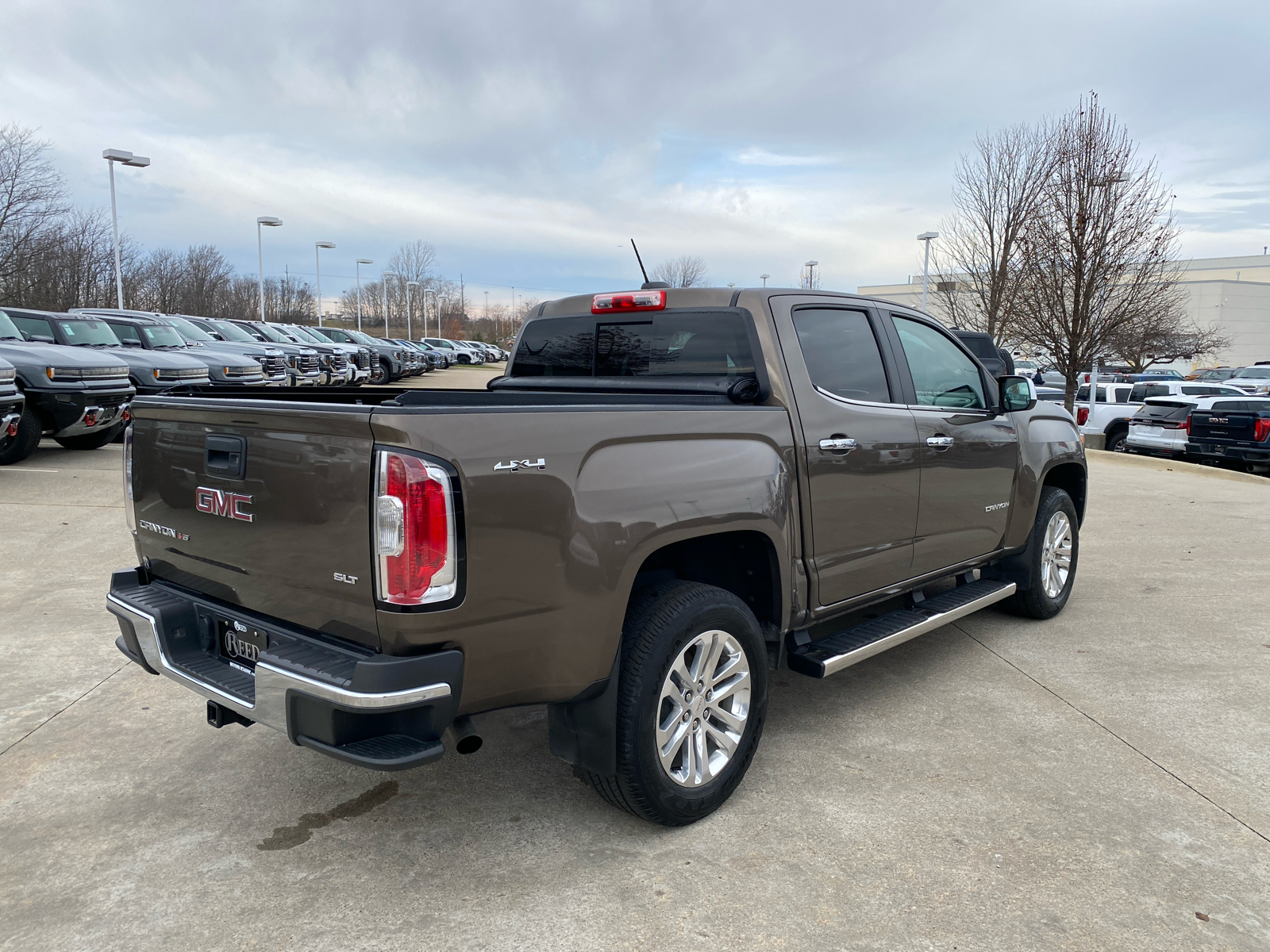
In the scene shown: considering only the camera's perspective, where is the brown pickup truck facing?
facing away from the viewer and to the right of the viewer

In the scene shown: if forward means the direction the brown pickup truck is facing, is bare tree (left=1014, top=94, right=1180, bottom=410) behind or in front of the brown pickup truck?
in front

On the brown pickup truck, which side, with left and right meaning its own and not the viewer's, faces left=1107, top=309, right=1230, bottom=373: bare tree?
front
